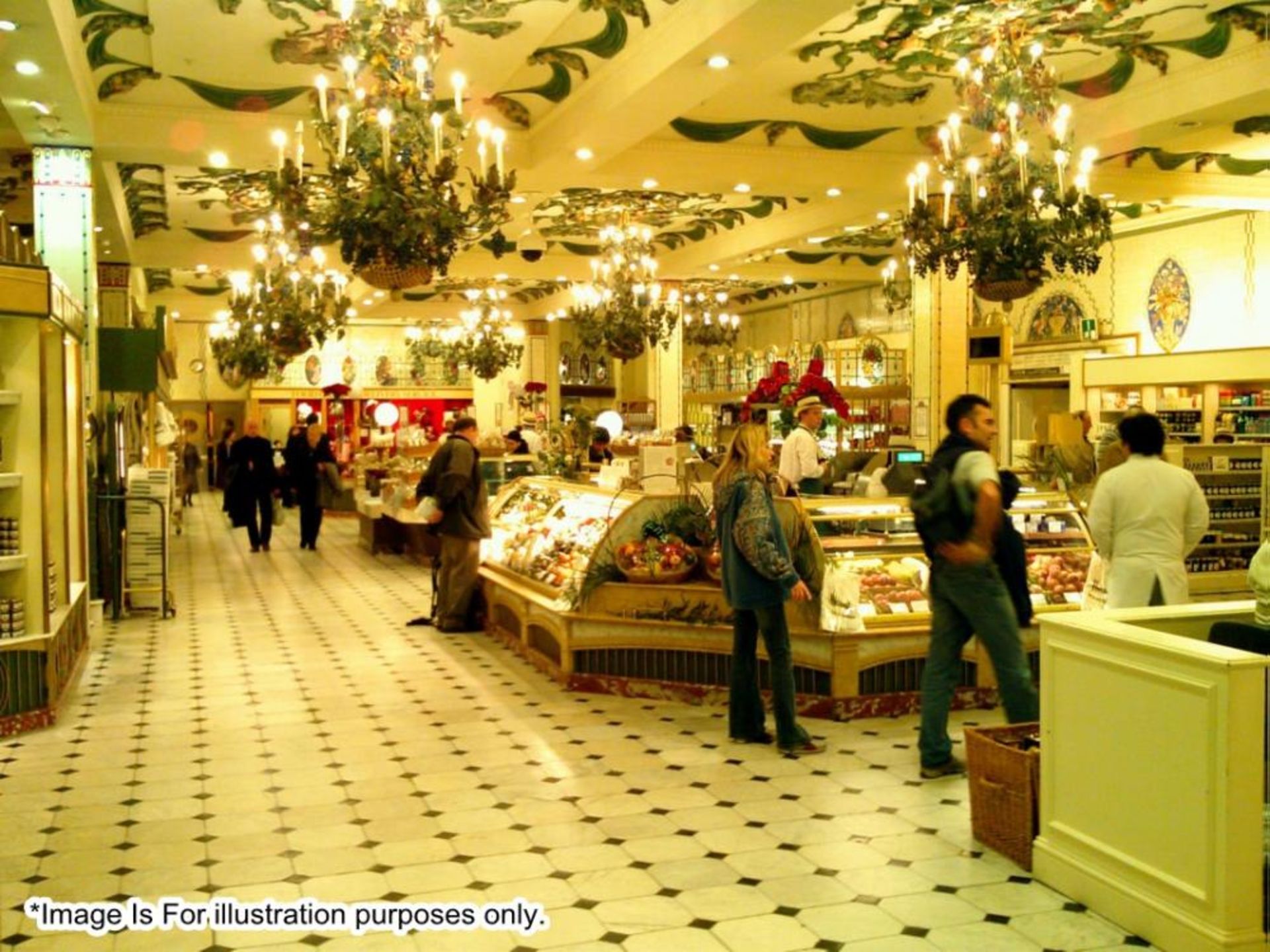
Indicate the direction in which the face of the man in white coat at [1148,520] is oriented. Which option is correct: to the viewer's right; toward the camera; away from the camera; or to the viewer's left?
away from the camera

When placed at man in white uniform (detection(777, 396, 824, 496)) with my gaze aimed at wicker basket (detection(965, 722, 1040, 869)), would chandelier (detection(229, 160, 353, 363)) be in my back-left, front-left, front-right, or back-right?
back-right

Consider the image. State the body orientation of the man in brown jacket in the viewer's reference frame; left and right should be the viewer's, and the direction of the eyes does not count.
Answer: facing to the right of the viewer

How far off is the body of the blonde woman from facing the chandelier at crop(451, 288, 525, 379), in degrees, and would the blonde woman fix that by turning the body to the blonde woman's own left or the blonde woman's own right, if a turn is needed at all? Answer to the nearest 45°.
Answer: approximately 90° to the blonde woman's own left

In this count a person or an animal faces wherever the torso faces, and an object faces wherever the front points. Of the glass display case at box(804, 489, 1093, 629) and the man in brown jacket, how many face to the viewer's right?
1

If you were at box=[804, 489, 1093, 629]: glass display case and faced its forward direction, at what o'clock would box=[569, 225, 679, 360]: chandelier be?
The chandelier is roughly at 5 o'clock from the glass display case.
